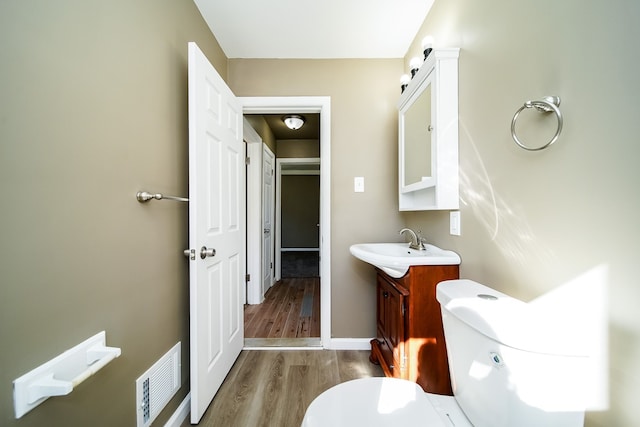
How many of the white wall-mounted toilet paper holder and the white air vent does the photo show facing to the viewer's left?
0

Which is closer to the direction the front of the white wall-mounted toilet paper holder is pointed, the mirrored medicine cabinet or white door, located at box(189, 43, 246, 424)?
the mirrored medicine cabinet

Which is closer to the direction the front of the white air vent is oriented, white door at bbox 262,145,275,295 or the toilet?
the toilet

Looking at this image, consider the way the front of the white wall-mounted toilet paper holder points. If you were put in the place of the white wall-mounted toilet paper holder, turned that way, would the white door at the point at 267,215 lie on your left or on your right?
on your left

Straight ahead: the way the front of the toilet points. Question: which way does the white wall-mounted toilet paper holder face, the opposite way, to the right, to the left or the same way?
the opposite way

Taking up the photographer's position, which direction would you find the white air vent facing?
facing the viewer and to the right of the viewer

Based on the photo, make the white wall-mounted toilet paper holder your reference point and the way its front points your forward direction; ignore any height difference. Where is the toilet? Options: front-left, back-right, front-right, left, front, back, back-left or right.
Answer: front

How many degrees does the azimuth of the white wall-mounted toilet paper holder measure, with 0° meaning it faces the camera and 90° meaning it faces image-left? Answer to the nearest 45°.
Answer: approximately 315°

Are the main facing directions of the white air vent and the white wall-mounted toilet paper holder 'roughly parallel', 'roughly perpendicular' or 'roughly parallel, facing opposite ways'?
roughly parallel

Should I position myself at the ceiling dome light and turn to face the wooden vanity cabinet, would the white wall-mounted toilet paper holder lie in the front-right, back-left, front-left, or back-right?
front-right

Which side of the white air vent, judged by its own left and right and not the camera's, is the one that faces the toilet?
front

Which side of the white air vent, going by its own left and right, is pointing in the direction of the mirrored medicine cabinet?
front

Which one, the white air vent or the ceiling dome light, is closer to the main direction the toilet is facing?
the white air vent

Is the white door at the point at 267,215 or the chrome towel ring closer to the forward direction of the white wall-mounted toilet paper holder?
the chrome towel ring

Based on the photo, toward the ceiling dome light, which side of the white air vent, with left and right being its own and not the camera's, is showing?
left
